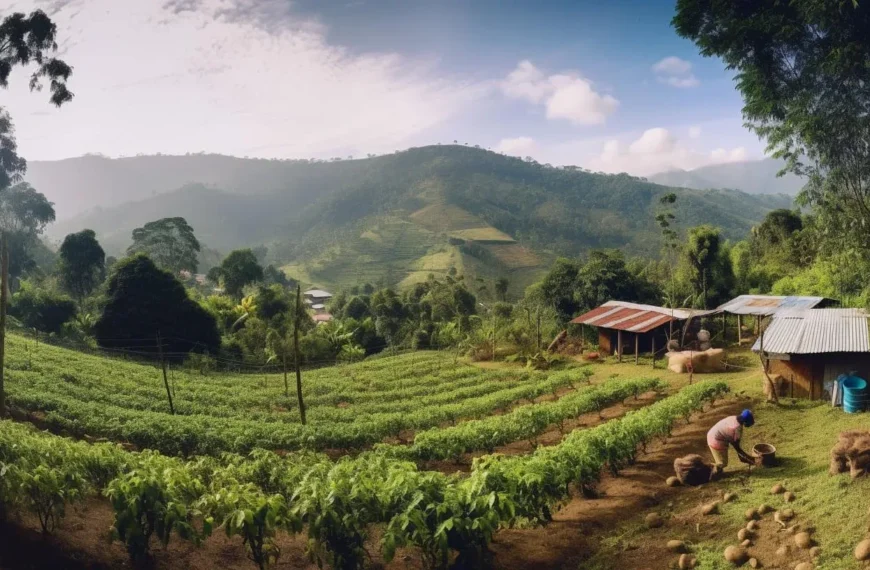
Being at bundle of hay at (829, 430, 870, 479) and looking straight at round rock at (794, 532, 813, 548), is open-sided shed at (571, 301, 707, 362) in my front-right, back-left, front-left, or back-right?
back-right

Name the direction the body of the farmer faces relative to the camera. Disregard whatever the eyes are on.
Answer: to the viewer's right

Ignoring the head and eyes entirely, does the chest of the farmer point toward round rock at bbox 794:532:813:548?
no

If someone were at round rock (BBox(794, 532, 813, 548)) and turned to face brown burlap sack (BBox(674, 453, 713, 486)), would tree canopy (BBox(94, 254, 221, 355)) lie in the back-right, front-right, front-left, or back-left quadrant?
front-left

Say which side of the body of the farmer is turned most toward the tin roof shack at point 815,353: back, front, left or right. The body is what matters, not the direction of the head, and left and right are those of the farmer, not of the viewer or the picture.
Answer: left

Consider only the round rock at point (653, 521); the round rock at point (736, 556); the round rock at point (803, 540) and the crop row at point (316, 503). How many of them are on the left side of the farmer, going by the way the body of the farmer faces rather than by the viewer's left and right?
0

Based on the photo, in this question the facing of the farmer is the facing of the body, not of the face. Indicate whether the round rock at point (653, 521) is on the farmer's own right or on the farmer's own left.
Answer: on the farmer's own right

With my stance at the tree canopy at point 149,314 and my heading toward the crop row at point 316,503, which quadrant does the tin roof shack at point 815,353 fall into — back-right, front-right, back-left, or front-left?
front-left

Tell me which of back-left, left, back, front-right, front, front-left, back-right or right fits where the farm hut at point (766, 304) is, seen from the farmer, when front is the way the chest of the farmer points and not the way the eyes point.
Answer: left

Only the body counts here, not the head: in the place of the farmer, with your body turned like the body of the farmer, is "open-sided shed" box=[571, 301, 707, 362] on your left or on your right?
on your left

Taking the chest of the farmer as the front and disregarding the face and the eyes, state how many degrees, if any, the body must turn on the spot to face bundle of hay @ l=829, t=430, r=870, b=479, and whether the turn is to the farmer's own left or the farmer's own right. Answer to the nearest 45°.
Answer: approximately 45° to the farmer's own right

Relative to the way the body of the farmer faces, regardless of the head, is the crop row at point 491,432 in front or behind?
behind

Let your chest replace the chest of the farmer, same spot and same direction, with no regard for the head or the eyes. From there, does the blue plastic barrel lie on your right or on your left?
on your left
